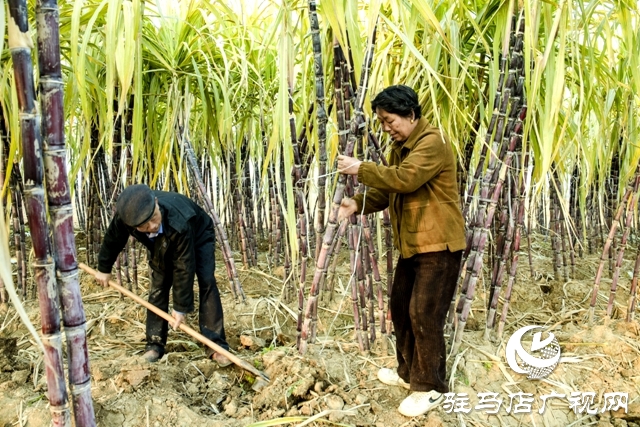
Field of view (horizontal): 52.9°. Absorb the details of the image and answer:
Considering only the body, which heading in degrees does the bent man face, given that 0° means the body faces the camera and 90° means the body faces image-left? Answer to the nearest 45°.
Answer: approximately 45°

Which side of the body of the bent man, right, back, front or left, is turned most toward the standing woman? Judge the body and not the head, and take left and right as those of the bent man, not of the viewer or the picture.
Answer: left

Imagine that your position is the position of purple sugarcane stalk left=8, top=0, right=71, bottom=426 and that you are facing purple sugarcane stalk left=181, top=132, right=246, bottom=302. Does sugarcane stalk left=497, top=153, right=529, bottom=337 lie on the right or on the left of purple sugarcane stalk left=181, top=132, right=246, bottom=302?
right

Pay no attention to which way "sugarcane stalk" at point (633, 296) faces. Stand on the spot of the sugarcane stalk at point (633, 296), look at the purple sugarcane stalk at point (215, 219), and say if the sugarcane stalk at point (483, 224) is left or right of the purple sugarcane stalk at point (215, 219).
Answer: left

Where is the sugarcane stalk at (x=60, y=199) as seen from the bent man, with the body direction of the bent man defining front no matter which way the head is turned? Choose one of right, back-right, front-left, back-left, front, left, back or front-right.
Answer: front-left

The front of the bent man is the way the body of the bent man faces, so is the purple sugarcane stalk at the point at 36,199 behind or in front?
in front

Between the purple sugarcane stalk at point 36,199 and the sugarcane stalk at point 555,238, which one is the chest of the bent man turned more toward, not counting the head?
the purple sugarcane stalk

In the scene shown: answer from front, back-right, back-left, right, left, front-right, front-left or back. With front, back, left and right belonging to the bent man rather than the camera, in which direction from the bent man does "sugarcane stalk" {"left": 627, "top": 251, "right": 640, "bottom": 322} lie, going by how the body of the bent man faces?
back-left

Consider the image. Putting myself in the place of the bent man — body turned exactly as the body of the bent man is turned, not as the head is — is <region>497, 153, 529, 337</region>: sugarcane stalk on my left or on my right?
on my left
